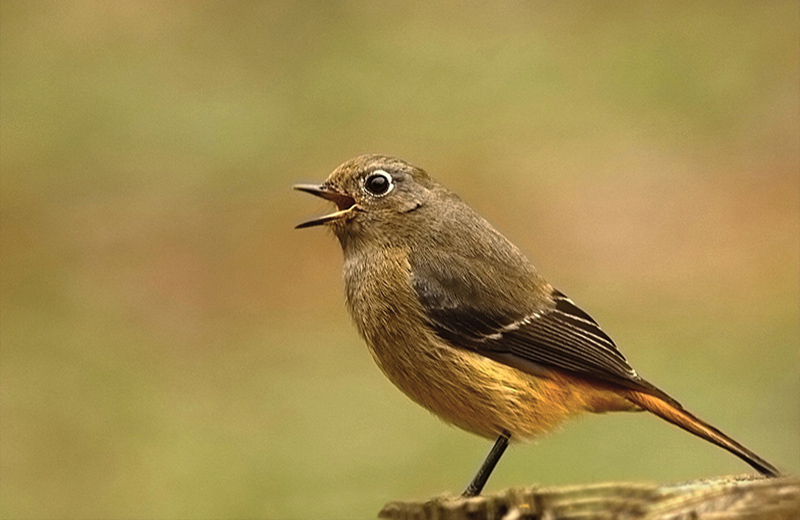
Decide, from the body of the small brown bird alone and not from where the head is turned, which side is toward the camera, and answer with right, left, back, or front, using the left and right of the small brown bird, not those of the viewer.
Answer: left
